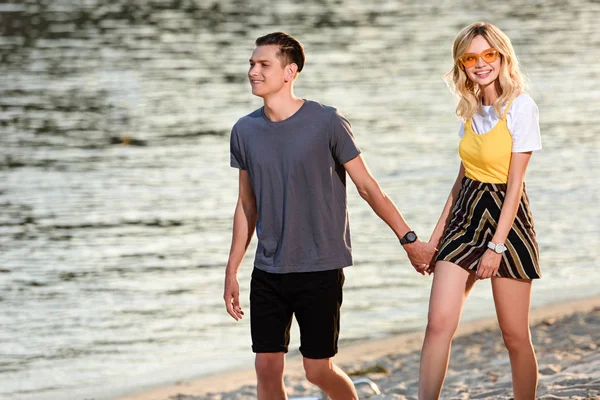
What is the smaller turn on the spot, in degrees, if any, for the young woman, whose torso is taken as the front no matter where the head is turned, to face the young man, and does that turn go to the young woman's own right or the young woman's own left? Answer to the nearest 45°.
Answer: approximately 45° to the young woman's own right

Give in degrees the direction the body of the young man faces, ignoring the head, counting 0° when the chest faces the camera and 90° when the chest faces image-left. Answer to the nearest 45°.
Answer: approximately 45°

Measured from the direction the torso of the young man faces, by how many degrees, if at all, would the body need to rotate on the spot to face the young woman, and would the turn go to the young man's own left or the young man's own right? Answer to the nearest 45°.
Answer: approximately 135° to the young man's own left
